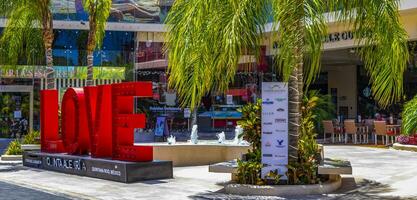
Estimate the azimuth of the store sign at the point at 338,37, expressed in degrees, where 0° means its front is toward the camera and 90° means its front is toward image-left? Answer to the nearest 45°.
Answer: approximately 45°

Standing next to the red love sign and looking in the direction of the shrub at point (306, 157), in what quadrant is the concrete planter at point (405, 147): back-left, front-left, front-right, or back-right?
front-left

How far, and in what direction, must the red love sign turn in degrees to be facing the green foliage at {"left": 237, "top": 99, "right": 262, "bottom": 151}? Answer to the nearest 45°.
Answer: approximately 90° to its left

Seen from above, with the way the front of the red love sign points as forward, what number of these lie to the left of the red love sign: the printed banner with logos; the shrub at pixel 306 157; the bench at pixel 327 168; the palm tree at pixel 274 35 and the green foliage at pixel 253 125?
5

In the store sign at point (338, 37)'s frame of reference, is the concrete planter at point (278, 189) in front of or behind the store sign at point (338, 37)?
in front

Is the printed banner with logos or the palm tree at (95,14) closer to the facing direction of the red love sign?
the printed banner with logos

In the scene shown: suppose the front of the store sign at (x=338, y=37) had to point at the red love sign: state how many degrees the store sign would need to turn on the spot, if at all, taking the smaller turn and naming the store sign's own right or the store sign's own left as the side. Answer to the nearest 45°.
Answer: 0° — it already faces it

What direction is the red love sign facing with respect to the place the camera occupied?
facing the viewer and to the left of the viewer

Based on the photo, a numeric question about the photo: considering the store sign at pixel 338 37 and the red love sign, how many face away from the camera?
0

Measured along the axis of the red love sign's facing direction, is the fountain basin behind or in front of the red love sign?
behind

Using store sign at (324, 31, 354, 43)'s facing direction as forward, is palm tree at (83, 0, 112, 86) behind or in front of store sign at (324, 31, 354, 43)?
in front

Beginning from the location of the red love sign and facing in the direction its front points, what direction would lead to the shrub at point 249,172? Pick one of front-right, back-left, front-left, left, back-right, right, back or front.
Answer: left

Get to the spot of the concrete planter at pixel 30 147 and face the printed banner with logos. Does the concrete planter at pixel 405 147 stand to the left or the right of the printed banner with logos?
left

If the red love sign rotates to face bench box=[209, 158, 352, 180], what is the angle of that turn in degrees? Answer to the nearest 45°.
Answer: approximately 90° to its left
